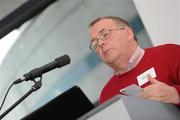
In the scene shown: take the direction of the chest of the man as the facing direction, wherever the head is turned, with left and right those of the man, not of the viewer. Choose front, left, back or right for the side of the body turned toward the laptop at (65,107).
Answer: front

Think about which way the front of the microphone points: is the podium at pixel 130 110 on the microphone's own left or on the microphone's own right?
on the microphone's own right

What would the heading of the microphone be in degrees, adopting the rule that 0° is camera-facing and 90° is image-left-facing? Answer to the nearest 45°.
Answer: approximately 270°

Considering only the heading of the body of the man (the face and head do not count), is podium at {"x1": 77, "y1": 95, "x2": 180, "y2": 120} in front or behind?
in front

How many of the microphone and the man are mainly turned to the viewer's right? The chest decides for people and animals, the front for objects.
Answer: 1

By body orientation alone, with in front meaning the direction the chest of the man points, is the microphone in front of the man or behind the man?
in front

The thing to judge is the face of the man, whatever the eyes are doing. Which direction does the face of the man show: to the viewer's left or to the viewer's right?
to the viewer's left

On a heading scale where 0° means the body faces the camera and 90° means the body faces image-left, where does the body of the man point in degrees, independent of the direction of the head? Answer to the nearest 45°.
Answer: approximately 45°

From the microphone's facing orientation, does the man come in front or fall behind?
in front
